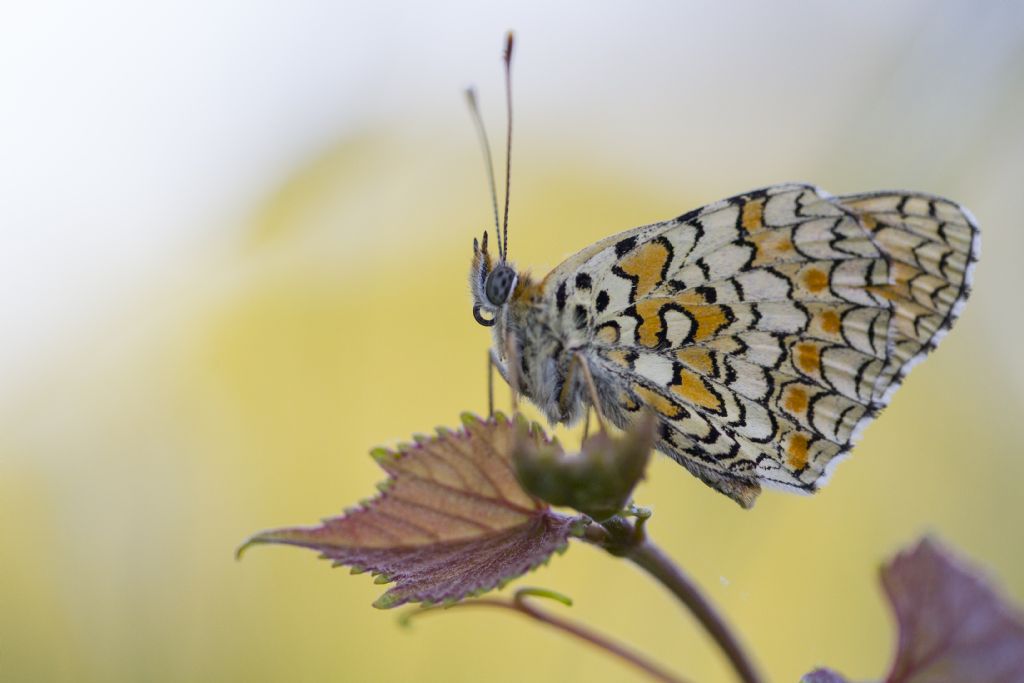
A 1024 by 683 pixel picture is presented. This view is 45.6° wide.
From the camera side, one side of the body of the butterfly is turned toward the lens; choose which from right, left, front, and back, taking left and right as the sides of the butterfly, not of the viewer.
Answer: left
